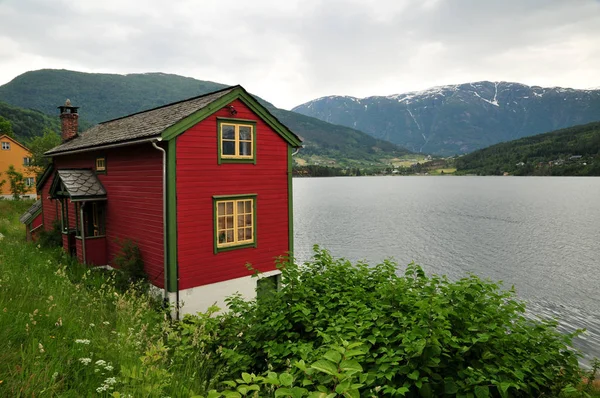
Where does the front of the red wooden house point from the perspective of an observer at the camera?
facing the viewer and to the left of the viewer

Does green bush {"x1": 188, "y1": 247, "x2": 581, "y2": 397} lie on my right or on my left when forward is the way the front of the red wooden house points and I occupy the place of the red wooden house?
on my left
